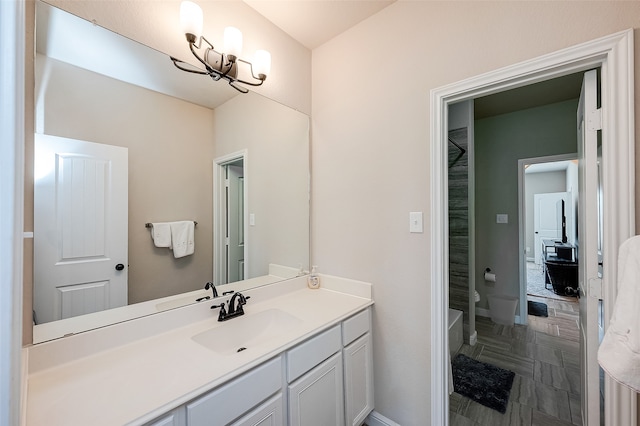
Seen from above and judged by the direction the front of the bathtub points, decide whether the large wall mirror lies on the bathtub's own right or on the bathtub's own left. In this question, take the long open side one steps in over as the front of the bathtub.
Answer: on the bathtub's own right

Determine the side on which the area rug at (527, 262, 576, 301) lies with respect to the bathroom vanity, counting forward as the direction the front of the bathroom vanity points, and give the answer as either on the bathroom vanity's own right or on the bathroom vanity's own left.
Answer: on the bathroom vanity's own left

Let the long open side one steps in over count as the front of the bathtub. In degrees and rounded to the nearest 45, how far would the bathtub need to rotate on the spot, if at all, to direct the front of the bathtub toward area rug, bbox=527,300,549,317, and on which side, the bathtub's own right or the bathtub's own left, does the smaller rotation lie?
approximately 90° to the bathtub's own left

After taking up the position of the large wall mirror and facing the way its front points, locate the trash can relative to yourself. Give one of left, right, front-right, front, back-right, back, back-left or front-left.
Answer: front-left

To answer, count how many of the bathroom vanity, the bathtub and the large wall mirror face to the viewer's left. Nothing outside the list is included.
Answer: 0

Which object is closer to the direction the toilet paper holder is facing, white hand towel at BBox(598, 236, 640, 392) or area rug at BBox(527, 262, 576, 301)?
the white hand towel

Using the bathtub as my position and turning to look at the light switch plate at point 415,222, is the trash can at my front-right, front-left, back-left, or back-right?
back-left

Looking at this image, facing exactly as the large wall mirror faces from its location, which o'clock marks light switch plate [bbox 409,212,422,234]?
The light switch plate is roughly at 11 o'clock from the large wall mirror.

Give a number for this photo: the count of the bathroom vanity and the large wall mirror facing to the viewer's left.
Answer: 0

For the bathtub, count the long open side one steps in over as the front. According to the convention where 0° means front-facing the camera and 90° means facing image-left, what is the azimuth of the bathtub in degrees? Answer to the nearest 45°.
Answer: approximately 315°

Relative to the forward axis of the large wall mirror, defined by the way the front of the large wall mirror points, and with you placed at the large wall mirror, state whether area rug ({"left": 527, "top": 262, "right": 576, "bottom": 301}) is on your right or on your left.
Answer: on your left

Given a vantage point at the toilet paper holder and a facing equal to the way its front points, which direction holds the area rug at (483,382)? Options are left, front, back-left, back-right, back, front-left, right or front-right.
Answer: front-left

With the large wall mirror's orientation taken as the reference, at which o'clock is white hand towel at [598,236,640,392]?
The white hand towel is roughly at 12 o'clock from the large wall mirror.

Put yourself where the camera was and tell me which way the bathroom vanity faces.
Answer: facing the viewer and to the right of the viewer

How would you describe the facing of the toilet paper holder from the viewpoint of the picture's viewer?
facing the viewer and to the left of the viewer
